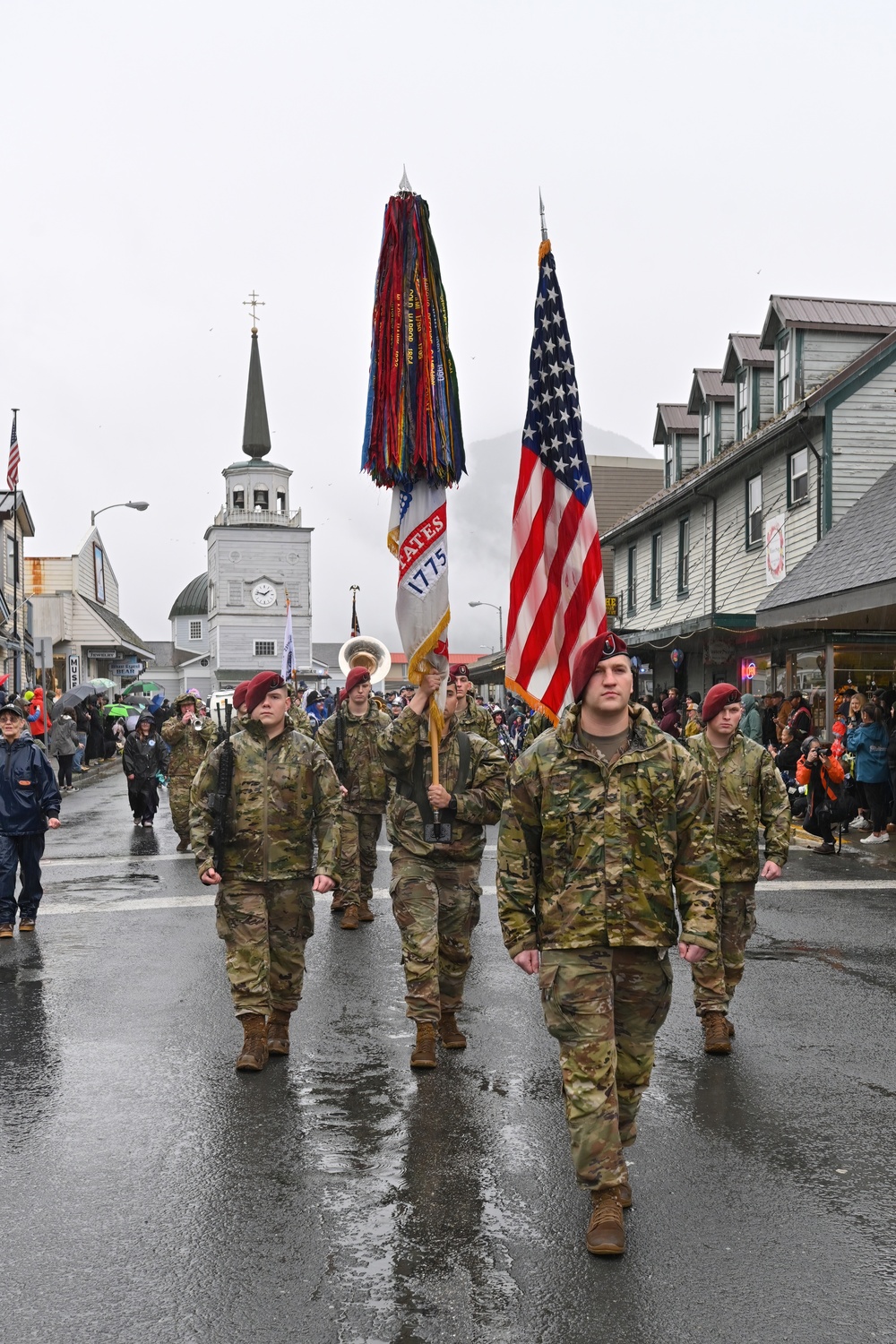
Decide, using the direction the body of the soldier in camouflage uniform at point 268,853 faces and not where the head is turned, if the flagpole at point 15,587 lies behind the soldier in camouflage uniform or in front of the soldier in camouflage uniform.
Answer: behind

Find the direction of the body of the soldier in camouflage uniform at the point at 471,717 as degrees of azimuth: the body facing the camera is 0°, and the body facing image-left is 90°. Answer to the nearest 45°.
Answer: approximately 0°

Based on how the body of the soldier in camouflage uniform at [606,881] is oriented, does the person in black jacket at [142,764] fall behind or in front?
behind

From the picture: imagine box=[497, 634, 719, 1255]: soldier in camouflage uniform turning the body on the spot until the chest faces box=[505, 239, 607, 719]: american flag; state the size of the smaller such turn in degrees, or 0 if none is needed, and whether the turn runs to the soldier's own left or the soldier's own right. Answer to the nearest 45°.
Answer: approximately 180°

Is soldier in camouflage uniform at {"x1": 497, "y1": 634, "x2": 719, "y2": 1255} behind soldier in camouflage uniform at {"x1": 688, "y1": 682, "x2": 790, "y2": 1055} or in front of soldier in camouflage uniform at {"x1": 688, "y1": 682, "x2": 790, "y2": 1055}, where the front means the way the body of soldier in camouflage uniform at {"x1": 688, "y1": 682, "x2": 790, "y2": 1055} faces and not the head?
in front

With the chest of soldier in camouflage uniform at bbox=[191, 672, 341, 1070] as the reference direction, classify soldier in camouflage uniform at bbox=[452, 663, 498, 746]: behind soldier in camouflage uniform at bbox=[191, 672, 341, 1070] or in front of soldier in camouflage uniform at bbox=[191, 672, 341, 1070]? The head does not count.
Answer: behind

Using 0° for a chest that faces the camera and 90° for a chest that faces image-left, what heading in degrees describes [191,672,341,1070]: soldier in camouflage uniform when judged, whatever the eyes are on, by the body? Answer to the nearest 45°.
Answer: approximately 0°

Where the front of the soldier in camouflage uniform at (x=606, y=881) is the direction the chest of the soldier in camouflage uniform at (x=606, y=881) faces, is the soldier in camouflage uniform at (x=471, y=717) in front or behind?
behind
